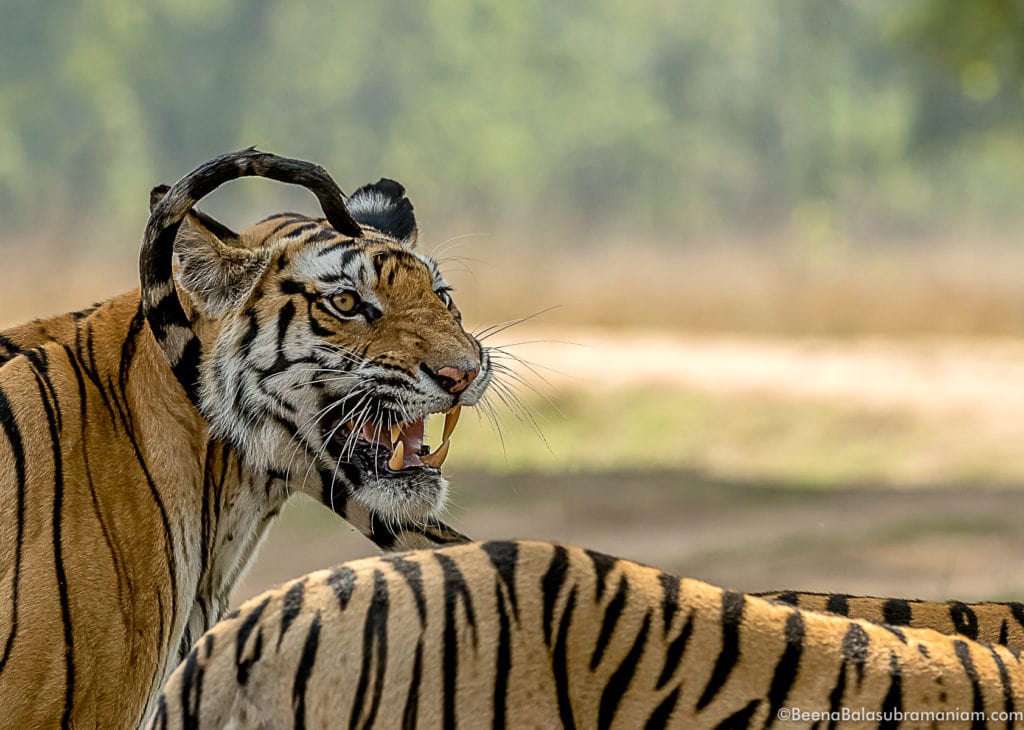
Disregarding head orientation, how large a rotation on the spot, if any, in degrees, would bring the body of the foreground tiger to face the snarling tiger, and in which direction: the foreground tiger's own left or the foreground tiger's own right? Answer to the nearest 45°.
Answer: approximately 135° to the foreground tiger's own left

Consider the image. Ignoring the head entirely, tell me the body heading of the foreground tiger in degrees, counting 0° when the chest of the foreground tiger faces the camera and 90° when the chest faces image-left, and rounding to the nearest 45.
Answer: approximately 270°
